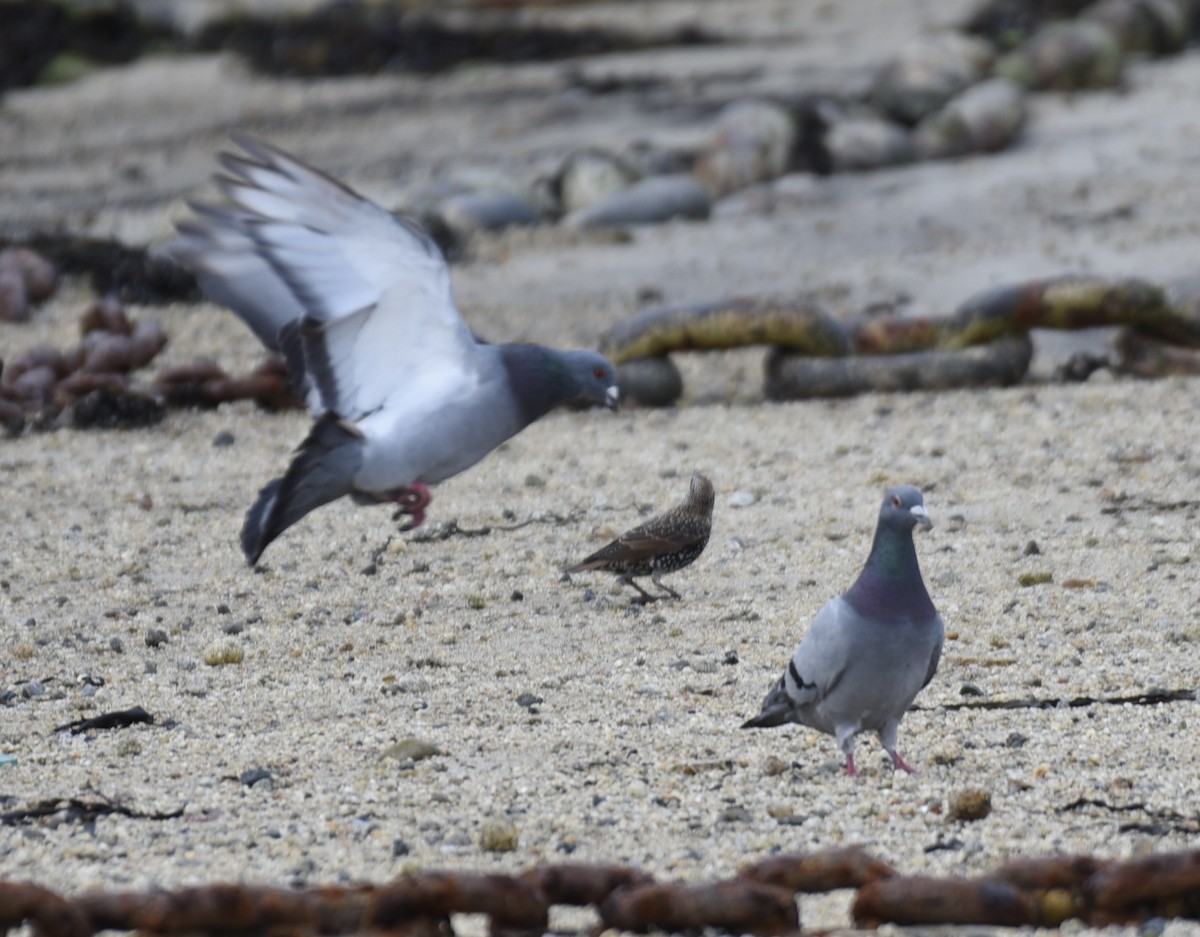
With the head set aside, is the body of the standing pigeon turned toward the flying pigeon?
no

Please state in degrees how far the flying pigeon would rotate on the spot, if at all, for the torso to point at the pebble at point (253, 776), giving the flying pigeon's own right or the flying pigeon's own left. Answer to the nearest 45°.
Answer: approximately 90° to the flying pigeon's own right

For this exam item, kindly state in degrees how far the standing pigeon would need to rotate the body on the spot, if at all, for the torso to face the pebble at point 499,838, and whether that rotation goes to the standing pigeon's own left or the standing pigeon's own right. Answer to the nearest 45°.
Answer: approximately 90° to the standing pigeon's own right

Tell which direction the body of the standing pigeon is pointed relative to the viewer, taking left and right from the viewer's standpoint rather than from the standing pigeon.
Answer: facing the viewer and to the right of the viewer

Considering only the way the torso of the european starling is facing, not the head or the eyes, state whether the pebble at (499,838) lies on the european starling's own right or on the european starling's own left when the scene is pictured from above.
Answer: on the european starling's own right

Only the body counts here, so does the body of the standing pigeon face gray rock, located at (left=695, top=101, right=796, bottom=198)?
no

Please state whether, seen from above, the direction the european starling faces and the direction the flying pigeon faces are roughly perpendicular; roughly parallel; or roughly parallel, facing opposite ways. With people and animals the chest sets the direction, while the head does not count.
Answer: roughly parallel

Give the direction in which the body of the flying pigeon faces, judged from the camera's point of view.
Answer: to the viewer's right

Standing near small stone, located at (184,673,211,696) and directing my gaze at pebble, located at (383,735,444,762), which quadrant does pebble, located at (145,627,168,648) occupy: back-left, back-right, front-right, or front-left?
back-left

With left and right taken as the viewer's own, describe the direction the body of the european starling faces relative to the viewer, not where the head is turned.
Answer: facing to the right of the viewer

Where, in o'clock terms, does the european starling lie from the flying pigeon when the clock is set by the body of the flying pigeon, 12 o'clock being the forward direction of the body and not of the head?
The european starling is roughly at 12 o'clock from the flying pigeon.

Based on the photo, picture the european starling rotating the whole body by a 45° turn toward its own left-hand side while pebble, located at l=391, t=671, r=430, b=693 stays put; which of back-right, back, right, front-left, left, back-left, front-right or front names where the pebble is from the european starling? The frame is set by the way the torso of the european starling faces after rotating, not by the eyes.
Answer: back

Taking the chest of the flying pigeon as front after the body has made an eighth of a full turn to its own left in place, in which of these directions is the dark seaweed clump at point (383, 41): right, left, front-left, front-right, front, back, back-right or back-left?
front-left

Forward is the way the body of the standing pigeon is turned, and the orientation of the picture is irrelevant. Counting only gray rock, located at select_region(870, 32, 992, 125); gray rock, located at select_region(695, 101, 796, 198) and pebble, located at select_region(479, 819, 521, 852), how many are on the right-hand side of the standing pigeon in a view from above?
1

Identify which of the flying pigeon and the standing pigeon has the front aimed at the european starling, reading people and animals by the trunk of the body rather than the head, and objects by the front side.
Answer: the flying pigeon

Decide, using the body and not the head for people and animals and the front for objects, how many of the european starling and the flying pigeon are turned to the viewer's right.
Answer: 2

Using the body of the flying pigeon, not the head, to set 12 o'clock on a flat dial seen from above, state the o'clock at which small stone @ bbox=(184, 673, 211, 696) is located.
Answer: The small stone is roughly at 4 o'clock from the flying pigeon.

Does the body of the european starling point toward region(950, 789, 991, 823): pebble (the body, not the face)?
no

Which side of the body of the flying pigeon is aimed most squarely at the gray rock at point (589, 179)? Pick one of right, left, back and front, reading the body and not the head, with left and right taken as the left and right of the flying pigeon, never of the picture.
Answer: left

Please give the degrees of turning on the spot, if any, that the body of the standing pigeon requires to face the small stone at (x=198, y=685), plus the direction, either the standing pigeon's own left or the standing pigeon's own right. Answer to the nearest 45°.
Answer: approximately 135° to the standing pigeon's own right
